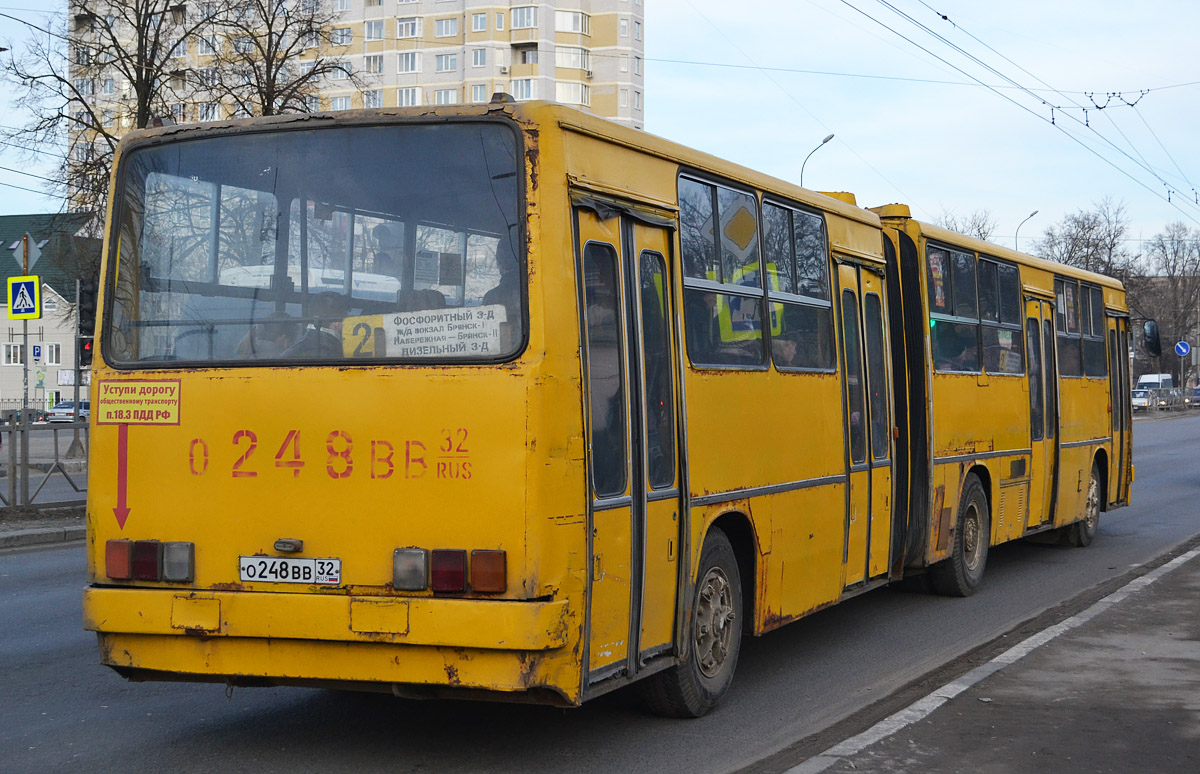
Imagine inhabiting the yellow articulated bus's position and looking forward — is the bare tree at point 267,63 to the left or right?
on its left

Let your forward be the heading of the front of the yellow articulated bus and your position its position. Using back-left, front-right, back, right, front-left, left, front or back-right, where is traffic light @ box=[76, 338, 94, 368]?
left

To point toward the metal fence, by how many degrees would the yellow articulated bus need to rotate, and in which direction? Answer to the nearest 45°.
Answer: approximately 90° to its left

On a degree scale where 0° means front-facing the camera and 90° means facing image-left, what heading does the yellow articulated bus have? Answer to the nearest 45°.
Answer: approximately 225°

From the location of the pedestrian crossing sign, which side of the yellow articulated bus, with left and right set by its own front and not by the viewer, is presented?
left

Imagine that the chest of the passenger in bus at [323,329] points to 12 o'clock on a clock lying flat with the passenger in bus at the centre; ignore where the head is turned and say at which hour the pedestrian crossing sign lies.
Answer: The pedestrian crossing sign is roughly at 10 o'clock from the passenger in bus.

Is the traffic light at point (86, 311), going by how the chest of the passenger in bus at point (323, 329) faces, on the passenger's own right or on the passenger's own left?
on the passenger's own left

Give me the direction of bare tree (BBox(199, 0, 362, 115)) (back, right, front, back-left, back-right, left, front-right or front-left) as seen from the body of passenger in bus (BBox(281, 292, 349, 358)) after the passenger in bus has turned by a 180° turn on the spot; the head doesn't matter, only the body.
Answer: back-right

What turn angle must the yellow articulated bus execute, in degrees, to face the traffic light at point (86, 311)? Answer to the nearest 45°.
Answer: approximately 90° to its left

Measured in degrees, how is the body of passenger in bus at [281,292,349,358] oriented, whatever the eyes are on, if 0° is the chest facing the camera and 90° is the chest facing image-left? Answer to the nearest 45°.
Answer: approximately 225°
